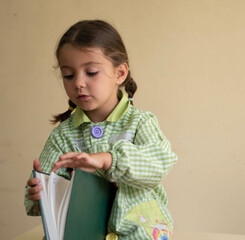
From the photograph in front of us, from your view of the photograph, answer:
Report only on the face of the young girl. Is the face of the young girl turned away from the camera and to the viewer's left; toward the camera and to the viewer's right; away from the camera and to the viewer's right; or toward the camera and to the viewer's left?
toward the camera and to the viewer's left

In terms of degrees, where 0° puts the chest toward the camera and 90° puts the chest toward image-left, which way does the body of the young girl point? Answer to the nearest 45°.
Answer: approximately 45°
